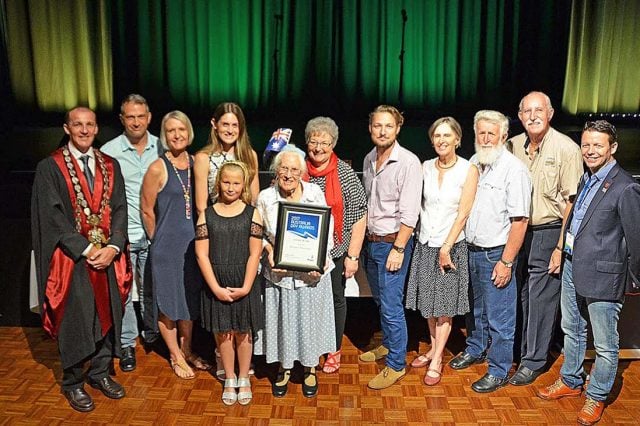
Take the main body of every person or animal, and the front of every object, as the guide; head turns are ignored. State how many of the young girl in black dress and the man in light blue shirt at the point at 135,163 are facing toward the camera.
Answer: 2

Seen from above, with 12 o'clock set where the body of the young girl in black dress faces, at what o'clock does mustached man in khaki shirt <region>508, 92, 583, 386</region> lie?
The mustached man in khaki shirt is roughly at 9 o'clock from the young girl in black dress.

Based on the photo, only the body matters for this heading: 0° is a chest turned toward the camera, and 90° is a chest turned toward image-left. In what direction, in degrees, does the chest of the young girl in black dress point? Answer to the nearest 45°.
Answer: approximately 0°

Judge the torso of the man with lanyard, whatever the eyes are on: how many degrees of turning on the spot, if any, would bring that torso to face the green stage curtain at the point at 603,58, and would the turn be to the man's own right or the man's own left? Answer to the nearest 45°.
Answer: approximately 135° to the man's own right

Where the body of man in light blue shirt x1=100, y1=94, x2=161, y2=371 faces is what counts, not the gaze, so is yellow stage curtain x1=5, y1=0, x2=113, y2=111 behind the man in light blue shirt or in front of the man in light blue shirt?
behind
